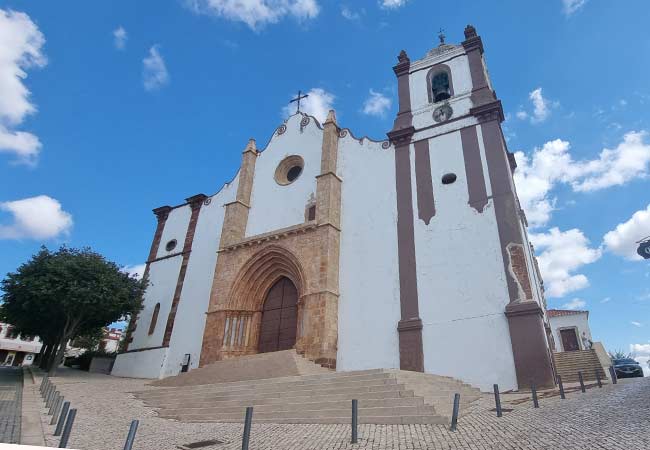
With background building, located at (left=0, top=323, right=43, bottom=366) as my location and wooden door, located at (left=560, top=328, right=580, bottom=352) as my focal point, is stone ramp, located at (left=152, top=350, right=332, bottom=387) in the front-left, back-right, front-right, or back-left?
front-right

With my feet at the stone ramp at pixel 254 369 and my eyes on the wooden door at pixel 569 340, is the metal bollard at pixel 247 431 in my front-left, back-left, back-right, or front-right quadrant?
back-right

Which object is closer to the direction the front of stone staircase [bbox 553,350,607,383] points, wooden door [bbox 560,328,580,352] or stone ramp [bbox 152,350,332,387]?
the stone ramp

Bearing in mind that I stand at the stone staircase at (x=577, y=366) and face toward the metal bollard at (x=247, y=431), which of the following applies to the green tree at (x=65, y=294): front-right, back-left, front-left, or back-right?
front-right

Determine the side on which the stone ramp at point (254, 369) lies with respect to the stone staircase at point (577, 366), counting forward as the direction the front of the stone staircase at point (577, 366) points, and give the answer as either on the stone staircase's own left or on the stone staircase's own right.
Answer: on the stone staircase's own right

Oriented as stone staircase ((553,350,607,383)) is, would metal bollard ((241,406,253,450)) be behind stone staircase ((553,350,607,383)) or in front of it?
in front

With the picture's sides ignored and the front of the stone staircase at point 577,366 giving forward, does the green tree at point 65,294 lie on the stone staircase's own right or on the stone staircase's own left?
on the stone staircase's own right

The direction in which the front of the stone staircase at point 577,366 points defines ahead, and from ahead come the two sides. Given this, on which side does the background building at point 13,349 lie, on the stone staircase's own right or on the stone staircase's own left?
on the stone staircase's own right

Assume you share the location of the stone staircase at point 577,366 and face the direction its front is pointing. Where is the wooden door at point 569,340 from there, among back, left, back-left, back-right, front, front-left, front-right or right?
back

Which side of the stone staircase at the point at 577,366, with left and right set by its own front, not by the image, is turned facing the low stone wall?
right

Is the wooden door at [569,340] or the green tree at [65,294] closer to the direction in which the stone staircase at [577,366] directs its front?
the green tree

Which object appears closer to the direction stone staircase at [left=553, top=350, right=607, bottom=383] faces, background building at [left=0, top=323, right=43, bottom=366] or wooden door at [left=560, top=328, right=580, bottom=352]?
the background building

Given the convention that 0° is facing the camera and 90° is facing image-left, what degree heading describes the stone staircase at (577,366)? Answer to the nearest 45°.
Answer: approximately 0°
